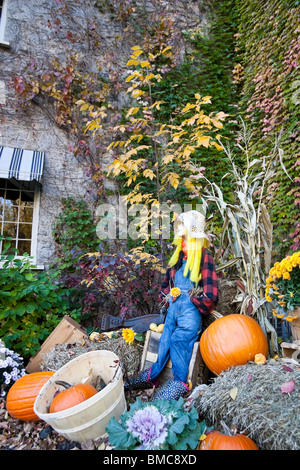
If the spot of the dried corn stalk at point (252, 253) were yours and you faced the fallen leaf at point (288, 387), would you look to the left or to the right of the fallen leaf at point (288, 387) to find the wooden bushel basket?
right

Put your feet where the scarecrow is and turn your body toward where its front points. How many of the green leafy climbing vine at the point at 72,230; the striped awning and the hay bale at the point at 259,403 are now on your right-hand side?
2

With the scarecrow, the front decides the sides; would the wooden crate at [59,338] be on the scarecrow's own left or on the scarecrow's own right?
on the scarecrow's own right

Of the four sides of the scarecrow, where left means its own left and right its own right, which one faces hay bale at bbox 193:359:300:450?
left

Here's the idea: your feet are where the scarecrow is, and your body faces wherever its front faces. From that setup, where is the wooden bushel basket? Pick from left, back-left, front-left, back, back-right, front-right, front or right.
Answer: front

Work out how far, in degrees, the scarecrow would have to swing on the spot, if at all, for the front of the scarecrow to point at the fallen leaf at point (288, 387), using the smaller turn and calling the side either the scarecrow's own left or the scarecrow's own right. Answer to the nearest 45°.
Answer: approximately 90° to the scarecrow's own left

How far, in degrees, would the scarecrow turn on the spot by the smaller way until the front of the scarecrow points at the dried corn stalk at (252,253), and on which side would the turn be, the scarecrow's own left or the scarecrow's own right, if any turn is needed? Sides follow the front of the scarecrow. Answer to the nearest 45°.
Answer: approximately 135° to the scarecrow's own left

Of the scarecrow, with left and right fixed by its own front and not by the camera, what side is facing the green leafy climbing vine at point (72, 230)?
right

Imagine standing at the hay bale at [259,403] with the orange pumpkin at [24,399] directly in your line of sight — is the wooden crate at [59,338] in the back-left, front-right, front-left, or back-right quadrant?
front-right

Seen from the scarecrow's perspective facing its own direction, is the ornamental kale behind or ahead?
ahead

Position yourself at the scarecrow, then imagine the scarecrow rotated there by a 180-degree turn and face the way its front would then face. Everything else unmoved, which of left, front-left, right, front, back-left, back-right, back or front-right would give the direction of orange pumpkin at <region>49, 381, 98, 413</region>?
back

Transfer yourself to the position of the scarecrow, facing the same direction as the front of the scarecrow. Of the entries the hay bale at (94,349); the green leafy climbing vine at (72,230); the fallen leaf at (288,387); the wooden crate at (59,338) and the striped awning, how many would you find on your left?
1

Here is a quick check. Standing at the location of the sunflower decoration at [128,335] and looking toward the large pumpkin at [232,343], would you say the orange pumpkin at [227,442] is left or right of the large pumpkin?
right

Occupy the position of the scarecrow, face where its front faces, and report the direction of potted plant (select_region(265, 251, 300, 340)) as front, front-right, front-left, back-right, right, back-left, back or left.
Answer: back-left
